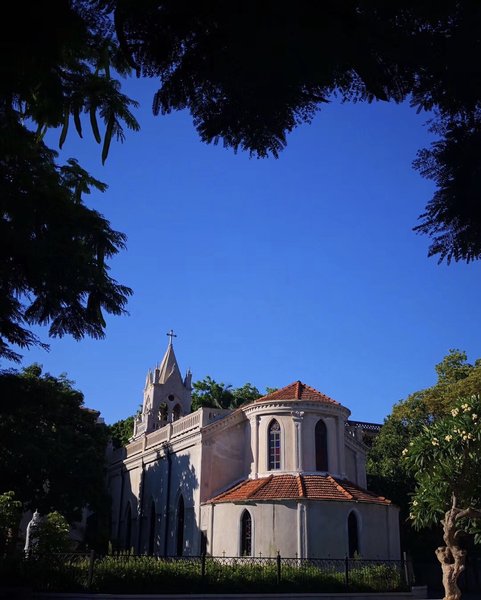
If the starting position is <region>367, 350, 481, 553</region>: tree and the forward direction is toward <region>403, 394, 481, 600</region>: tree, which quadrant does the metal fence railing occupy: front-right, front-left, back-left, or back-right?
front-right

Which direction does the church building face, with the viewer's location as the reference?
facing away from the viewer and to the left of the viewer

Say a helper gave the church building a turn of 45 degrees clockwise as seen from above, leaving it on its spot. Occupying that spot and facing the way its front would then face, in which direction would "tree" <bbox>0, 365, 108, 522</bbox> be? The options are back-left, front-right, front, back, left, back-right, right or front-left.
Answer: left

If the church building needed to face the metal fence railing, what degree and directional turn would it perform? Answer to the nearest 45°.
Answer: approximately 135° to its left

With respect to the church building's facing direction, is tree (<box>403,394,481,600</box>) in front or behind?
behind

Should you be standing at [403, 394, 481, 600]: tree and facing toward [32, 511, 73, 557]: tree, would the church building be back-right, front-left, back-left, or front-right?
front-right

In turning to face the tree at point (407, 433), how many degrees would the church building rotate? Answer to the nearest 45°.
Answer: approximately 90° to its right

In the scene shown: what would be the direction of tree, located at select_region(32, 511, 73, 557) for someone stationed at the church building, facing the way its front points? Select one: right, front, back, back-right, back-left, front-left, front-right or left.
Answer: left

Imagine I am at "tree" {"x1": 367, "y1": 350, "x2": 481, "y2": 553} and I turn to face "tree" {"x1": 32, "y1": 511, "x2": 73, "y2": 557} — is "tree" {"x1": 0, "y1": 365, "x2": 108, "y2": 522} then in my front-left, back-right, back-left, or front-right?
front-right

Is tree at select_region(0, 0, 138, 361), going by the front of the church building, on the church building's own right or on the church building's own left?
on the church building's own left
